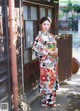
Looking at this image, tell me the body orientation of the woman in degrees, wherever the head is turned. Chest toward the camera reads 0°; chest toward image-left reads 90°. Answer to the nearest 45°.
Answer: approximately 315°

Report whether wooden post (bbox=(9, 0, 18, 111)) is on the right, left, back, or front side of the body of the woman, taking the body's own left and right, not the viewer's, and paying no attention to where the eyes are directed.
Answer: right
